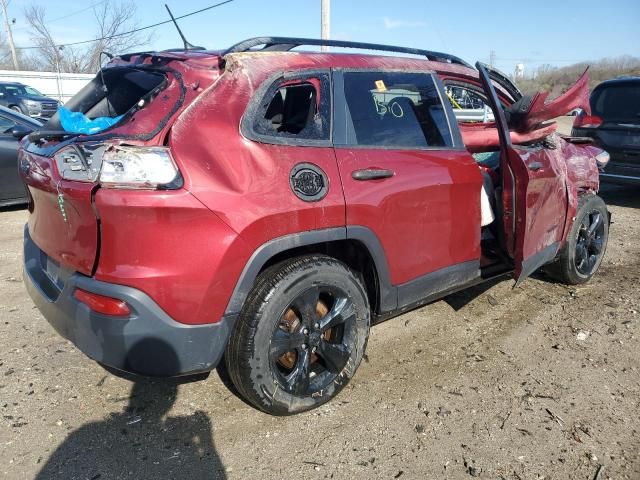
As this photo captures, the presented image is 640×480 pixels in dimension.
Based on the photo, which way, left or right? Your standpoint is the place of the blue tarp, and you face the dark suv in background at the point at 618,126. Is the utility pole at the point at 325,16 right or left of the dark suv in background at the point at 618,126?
left

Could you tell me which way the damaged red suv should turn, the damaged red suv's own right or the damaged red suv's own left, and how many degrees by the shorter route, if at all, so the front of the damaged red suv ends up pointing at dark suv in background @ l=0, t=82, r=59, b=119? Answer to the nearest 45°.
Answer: approximately 90° to the damaged red suv's own left

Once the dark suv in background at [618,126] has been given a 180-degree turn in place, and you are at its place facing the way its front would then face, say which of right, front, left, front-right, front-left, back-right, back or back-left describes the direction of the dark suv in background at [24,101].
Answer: right

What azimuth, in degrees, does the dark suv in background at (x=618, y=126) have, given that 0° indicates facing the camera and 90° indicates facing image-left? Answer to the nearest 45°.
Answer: approximately 180°

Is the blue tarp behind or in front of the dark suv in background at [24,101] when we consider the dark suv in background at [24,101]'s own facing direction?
in front

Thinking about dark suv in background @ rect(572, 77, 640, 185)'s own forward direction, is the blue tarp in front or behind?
behind

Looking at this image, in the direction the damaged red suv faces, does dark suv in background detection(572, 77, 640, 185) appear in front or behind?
in front

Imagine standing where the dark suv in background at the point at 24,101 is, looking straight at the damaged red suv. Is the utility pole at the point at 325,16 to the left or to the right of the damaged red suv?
left

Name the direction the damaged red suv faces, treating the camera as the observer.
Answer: facing away from the viewer and to the right of the viewer

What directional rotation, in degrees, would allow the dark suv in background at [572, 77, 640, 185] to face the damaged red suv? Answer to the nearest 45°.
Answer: approximately 180°

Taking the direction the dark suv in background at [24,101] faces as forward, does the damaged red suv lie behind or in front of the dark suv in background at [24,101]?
in front
